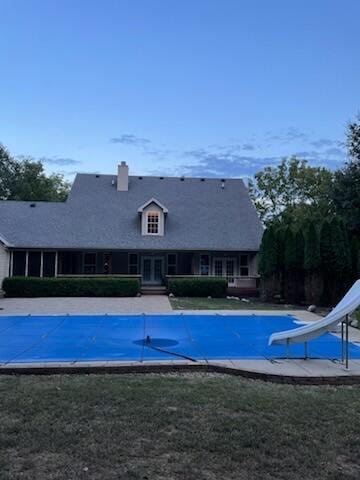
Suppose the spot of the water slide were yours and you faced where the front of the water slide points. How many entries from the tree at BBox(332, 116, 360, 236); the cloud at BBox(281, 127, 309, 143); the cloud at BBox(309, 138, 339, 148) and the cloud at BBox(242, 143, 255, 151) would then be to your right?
4

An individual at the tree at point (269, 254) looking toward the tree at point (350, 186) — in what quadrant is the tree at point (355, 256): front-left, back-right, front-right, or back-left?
front-right

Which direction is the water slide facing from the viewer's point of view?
to the viewer's left

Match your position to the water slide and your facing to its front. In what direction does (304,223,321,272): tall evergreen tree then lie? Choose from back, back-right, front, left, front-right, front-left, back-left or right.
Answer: right

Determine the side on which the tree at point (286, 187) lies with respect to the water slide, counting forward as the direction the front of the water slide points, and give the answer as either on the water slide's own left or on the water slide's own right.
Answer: on the water slide's own right

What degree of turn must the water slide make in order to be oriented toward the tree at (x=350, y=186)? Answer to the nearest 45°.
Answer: approximately 90° to its right

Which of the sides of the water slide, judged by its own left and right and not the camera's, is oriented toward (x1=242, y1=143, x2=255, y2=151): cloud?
right

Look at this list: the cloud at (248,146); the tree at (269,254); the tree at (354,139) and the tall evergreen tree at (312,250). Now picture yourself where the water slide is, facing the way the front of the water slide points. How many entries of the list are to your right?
4

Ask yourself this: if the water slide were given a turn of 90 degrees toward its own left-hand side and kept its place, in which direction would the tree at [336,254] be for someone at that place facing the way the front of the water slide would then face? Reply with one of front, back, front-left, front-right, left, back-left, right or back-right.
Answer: back

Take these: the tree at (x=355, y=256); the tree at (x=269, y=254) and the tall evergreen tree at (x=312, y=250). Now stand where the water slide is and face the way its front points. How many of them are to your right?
3

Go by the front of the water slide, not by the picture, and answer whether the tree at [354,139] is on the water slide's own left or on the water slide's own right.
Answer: on the water slide's own right

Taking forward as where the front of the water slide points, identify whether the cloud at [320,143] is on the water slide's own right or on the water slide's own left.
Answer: on the water slide's own right

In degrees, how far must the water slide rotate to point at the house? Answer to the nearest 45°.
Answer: approximately 45° to its right

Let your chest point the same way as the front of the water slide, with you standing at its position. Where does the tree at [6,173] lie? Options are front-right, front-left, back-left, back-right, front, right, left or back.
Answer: front-right

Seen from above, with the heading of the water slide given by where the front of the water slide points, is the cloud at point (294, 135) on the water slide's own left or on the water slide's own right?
on the water slide's own right

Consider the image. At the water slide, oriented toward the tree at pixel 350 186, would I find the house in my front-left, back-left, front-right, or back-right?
front-left

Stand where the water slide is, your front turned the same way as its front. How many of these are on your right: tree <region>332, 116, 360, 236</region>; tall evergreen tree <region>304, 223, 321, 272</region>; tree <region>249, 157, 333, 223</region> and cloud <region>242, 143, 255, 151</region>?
4
